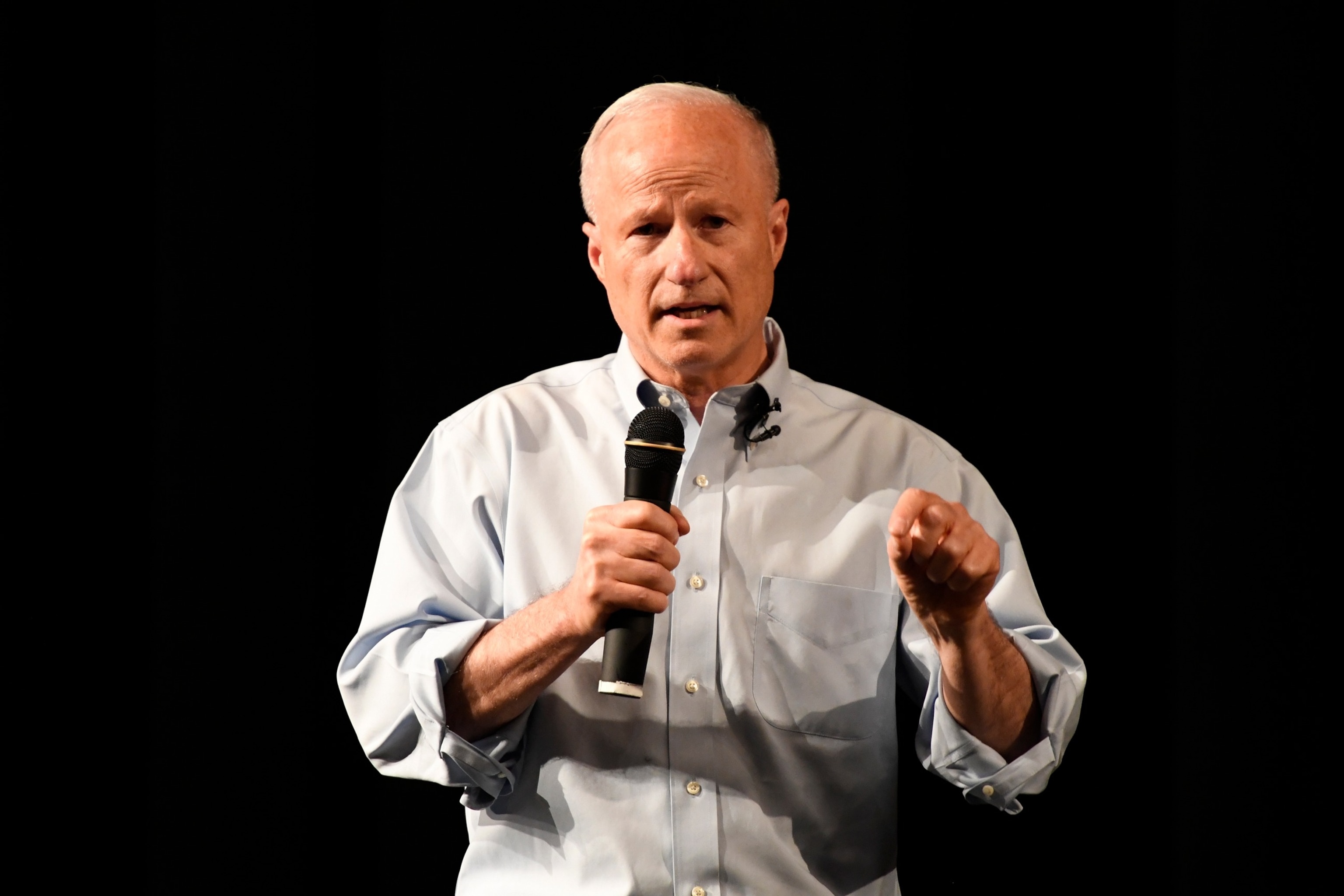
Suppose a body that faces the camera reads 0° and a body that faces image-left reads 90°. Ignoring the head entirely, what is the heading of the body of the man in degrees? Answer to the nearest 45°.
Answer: approximately 0°
